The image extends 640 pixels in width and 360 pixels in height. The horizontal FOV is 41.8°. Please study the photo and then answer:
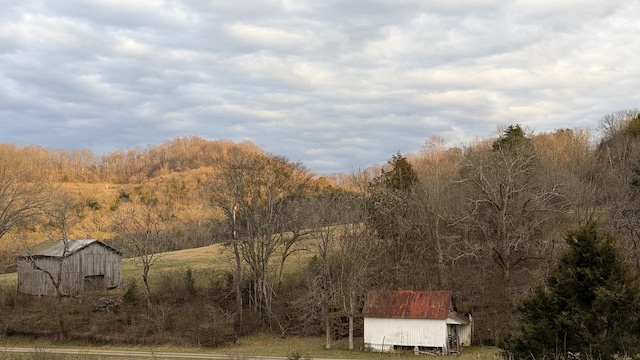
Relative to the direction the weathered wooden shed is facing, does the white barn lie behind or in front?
in front

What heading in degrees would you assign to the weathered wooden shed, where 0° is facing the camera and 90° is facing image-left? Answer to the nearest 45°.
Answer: approximately 315°

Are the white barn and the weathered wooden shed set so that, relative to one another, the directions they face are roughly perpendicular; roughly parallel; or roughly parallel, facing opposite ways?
roughly parallel

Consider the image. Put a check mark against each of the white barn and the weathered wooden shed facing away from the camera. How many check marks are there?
0

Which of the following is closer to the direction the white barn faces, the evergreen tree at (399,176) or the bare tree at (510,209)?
the bare tree
